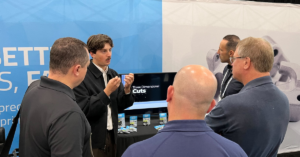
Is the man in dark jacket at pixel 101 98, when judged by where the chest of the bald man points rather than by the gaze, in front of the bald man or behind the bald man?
in front

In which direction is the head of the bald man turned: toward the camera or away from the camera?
away from the camera

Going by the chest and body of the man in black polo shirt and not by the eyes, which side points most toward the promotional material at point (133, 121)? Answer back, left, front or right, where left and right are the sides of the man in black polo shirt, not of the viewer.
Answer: front

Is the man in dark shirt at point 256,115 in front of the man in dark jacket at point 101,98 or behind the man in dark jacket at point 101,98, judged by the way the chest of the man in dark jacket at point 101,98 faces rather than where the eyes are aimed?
in front

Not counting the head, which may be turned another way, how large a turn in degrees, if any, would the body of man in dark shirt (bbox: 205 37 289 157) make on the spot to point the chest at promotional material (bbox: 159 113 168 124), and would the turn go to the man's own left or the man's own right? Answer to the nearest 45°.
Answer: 0° — they already face it

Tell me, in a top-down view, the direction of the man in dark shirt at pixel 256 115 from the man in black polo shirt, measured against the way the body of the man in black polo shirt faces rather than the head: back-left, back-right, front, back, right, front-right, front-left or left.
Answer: front-right

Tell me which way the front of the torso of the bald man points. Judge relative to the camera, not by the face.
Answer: away from the camera

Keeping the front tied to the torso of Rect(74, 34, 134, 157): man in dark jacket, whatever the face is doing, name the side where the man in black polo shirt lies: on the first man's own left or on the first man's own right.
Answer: on the first man's own right

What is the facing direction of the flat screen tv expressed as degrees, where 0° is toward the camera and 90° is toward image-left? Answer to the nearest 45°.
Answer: approximately 0°

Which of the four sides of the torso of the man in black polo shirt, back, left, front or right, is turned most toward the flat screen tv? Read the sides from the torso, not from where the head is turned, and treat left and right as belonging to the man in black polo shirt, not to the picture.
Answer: front

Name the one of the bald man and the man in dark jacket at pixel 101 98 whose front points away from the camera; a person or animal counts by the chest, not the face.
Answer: the bald man

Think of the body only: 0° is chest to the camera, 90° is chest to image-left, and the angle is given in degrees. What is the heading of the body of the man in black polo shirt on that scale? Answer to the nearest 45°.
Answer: approximately 225°

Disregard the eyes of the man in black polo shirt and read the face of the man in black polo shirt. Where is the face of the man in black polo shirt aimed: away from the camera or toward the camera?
away from the camera
